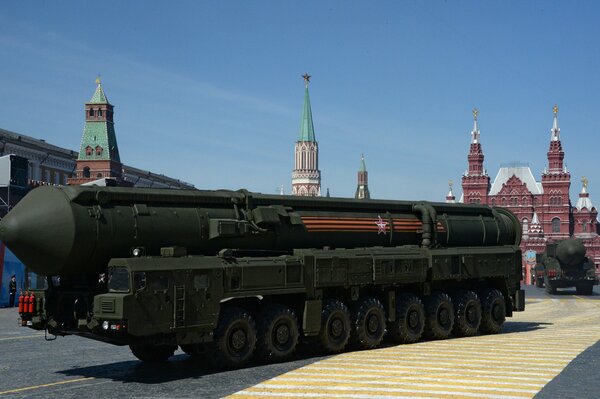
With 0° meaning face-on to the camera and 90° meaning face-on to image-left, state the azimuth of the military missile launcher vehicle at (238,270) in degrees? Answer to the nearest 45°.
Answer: approximately 45°

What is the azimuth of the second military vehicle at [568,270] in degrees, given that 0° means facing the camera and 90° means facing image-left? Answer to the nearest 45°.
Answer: approximately 0°

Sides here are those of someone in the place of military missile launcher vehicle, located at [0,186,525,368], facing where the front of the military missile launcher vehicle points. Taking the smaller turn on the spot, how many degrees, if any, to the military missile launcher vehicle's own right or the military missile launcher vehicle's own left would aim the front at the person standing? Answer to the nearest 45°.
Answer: approximately 90° to the military missile launcher vehicle's own right
